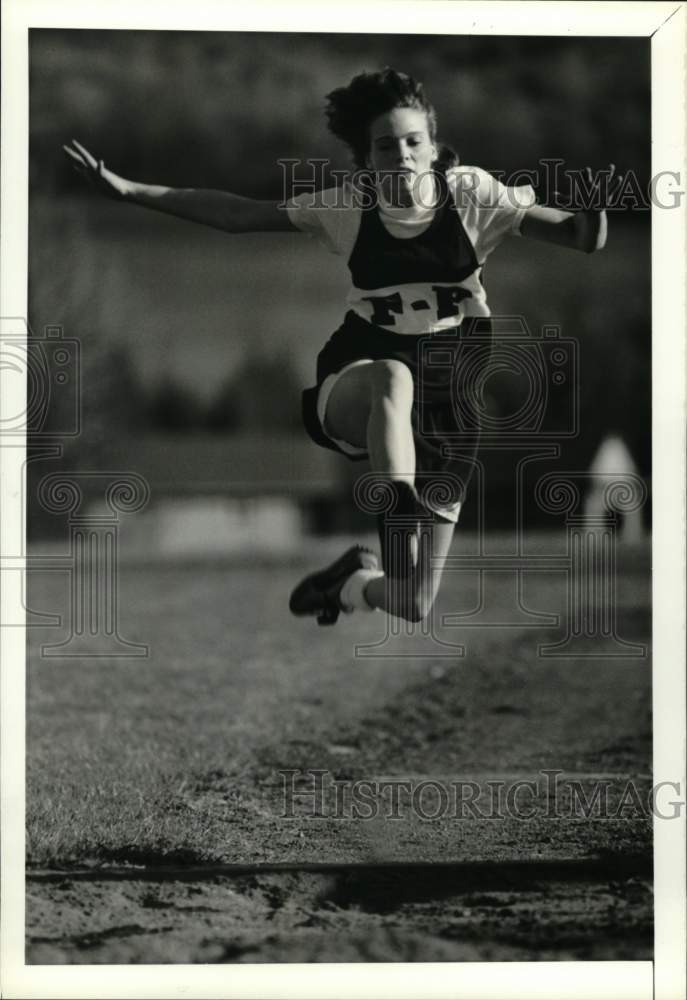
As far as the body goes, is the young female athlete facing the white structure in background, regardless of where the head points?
no

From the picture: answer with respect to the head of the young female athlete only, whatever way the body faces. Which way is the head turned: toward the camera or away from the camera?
toward the camera

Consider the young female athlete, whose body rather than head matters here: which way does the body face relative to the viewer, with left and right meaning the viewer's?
facing the viewer
